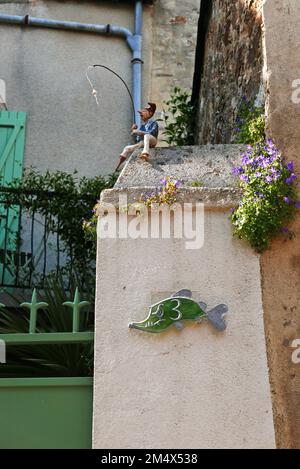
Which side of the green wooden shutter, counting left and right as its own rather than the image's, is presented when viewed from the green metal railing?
front

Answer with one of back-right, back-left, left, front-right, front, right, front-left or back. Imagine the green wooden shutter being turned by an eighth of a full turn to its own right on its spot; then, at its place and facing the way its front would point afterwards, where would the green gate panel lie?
front-left

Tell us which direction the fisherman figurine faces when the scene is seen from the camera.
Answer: facing the viewer and to the left of the viewer

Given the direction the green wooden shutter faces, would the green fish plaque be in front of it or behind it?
in front

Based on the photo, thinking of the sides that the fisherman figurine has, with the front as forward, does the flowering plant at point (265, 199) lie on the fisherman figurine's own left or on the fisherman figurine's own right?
on the fisherman figurine's own left

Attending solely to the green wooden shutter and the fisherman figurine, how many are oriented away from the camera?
0

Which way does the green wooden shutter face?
toward the camera

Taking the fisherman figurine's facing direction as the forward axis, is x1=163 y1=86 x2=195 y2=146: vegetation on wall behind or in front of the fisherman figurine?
behind

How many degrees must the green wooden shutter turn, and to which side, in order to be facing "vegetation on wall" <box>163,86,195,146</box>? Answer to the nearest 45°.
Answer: approximately 90° to its left
